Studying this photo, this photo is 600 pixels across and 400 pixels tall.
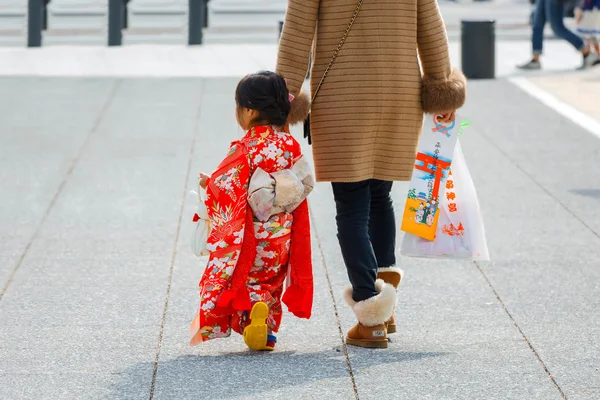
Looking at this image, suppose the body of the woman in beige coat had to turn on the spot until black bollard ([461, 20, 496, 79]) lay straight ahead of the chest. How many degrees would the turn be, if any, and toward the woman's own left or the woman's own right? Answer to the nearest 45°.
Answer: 0° — they already face it

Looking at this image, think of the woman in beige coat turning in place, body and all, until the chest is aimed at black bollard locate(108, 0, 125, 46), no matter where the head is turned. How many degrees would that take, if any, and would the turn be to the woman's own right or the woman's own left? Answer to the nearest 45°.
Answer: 0° — they already face it

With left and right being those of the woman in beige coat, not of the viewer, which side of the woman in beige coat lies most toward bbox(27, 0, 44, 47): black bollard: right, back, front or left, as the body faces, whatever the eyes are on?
front

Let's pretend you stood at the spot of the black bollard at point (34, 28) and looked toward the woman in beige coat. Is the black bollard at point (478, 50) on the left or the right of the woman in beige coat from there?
left

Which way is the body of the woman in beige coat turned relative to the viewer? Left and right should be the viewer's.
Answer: facing away from the viewer
